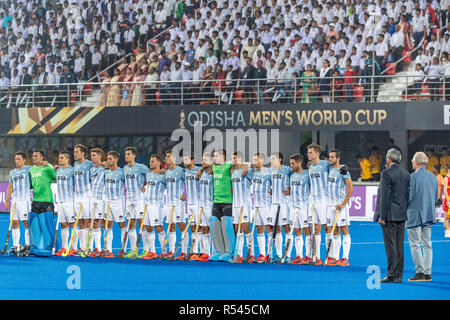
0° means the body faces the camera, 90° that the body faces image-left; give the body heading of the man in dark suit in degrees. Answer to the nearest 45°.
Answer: approximately 135°

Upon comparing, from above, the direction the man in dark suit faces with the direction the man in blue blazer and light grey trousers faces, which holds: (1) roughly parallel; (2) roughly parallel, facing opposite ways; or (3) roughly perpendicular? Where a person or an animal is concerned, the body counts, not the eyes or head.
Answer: roughly parallel

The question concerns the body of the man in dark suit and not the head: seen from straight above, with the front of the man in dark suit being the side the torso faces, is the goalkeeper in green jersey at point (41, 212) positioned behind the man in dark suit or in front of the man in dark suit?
in front

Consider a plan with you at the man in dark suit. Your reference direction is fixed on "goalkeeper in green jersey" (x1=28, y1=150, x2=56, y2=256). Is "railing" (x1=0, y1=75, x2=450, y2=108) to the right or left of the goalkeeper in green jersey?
right

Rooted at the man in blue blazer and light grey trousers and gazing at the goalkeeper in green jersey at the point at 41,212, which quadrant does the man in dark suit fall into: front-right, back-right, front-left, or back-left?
front-left

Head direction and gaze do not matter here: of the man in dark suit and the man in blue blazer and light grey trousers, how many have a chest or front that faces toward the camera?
0
